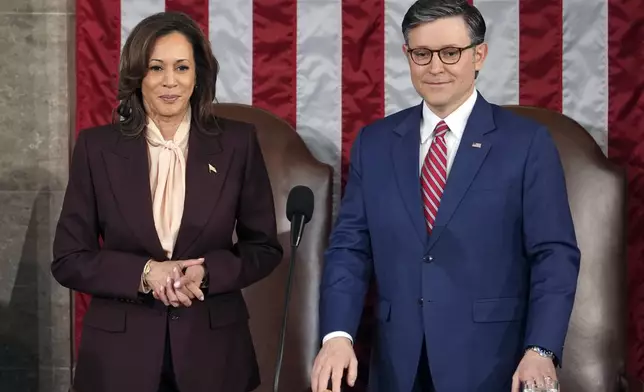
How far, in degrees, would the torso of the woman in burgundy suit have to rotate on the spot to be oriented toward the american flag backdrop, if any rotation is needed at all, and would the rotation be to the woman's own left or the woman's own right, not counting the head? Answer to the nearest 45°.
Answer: approximately 135° to the woman's own left

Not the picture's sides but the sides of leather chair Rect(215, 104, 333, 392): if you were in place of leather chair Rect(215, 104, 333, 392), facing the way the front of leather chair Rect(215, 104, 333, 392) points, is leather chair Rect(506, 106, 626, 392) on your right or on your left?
on your left

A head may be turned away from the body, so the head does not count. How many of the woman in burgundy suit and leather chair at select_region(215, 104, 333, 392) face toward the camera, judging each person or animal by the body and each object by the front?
2

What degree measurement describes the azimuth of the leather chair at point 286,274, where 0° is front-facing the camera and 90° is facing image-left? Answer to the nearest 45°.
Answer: approximately 0°

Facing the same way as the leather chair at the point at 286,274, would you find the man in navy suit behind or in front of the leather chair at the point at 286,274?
in front
